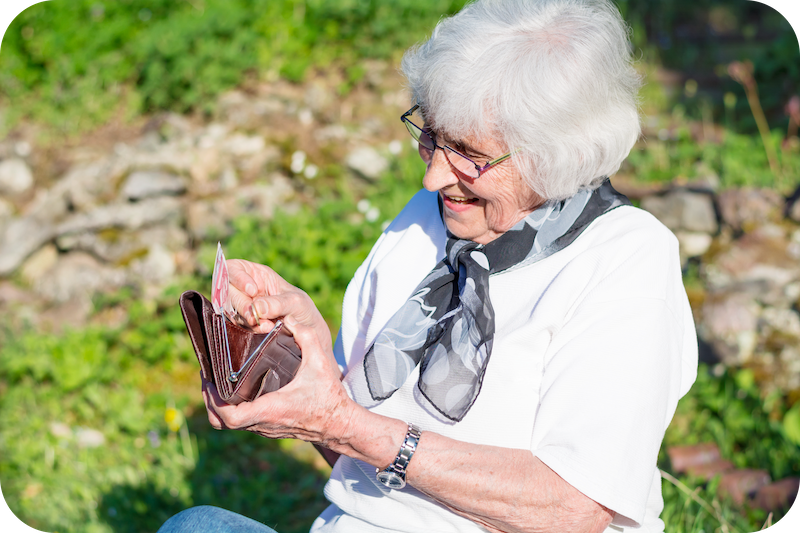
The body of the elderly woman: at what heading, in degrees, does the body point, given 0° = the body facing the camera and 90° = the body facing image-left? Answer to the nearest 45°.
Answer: approximately 45°

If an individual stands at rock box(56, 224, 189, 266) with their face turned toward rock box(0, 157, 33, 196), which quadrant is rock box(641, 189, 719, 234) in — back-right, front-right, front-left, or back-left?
back-right

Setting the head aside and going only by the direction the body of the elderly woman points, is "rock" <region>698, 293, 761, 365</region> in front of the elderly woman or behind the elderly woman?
behind

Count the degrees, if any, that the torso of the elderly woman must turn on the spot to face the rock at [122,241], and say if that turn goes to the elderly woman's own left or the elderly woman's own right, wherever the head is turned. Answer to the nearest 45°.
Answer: approximately 90° to the elderly woman's own right

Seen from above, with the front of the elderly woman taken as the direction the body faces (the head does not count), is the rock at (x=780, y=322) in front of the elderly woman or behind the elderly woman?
behind

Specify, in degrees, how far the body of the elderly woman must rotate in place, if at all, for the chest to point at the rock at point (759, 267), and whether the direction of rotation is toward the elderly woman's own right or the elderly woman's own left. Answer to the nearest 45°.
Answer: approximately 180°

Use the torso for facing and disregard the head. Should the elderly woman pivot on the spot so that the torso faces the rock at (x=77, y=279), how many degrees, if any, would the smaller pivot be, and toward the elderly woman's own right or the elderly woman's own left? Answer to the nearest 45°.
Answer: approximately 90° to the elderly woman's own right

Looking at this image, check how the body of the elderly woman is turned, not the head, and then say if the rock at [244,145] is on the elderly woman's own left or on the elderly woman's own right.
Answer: on the elderly woman's own right

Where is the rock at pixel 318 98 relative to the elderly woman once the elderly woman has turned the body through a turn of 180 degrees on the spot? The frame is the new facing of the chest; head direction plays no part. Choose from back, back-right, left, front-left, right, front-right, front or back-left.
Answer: front-left

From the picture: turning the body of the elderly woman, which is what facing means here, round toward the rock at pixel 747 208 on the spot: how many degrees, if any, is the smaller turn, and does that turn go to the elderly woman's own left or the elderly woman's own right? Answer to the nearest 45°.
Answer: approximately 180°

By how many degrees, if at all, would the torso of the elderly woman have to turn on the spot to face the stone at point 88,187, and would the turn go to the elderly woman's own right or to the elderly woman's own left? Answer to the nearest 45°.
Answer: approximately 90° to the elderly woman's own right
